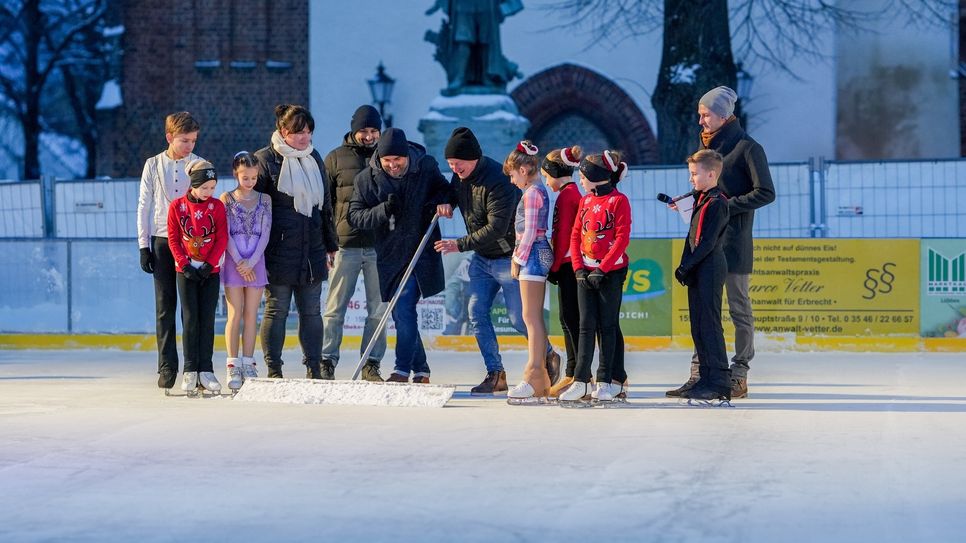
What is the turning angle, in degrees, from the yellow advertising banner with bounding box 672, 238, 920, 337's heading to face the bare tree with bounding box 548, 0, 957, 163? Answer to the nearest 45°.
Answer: approximately 180°

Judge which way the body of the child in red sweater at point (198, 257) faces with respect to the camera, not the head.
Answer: toward the camera

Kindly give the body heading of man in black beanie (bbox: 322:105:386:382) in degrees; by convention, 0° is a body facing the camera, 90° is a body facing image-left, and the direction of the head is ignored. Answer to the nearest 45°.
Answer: approximately 315°

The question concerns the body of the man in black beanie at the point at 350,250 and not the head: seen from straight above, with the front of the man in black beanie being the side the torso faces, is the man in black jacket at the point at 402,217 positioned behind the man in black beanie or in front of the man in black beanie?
in front

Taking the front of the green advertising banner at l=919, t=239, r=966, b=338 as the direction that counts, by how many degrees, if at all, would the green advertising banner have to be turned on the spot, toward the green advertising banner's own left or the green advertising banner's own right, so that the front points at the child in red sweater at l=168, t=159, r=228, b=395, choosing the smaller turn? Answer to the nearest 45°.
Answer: approximately 45° to the green advertising banner's own right

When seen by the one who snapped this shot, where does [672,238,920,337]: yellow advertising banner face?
facing the viewer

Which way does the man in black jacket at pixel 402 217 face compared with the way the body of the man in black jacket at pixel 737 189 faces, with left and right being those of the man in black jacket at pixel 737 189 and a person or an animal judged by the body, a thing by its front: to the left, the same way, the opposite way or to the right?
to the left

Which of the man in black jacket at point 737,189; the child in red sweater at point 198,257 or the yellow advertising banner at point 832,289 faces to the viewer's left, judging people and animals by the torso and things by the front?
the man in black jacket

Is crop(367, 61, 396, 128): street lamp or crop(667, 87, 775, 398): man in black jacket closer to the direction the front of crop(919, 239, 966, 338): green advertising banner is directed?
the man in black jacket

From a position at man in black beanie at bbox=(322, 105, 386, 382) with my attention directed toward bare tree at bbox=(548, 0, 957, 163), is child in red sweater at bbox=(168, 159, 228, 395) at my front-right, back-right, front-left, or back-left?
back-left

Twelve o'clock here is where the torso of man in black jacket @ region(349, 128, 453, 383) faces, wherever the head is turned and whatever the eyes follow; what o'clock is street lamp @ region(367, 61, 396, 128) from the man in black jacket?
The street lamp is roughly at 6 o'clock from the man in black jacket.

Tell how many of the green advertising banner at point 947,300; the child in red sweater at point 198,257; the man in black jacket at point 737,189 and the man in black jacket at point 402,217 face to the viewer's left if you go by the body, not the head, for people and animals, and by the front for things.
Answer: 1

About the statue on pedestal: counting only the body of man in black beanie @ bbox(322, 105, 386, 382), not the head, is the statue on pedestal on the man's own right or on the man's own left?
on the man's own left

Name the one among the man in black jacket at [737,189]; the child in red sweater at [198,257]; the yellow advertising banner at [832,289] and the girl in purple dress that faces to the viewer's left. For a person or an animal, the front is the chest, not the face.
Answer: the man in black jacket

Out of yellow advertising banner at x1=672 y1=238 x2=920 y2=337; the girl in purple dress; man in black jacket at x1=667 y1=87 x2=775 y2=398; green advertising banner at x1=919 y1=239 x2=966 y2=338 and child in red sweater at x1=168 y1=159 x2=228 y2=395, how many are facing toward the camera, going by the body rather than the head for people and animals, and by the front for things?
4

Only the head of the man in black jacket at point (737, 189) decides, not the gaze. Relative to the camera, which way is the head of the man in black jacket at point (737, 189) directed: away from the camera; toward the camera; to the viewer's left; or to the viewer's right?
to the viewer's left

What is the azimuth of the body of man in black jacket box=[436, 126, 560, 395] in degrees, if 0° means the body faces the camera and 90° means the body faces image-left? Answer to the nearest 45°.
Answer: approximately 45°

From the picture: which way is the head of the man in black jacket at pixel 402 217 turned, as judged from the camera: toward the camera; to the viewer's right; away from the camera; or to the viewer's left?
toward the camera

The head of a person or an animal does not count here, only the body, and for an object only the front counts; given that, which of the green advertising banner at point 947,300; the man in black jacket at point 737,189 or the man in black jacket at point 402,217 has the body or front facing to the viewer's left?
the man in black jacket at point 737,189
